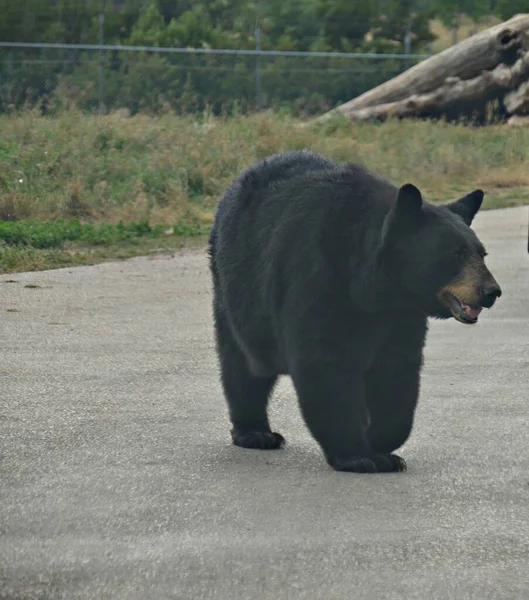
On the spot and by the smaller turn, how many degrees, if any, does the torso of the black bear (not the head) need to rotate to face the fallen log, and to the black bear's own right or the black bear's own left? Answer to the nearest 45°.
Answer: approximately 135° to the black bear's own left

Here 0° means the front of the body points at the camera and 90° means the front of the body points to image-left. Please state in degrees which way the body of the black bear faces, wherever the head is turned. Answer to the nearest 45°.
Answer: approximately 315°

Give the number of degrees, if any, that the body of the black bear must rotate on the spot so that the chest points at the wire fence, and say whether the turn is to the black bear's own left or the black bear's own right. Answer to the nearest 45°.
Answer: approximately 135° to the black bear's own left
